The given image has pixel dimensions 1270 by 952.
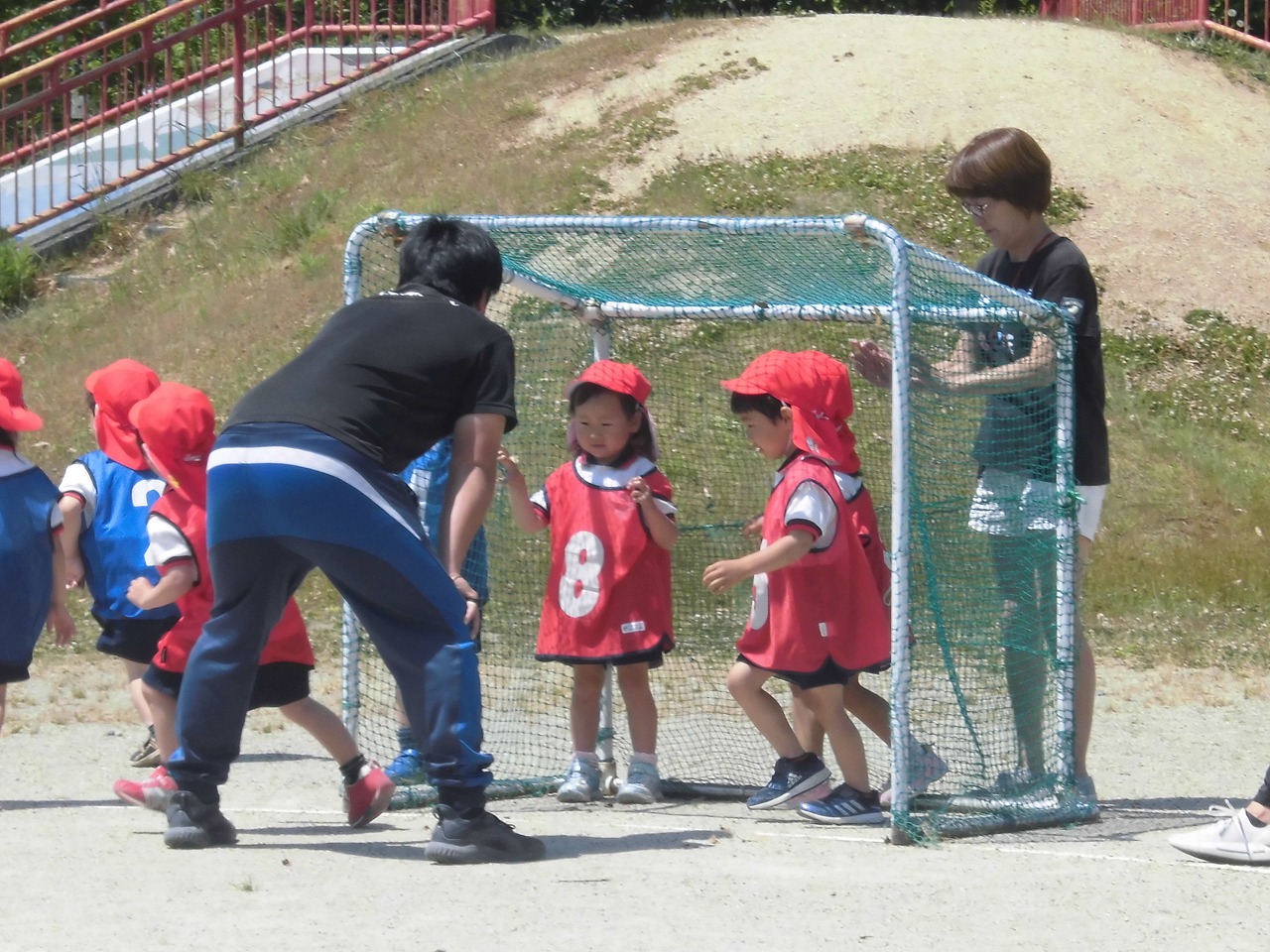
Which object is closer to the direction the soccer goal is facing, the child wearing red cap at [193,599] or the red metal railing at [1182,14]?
the child wearing red cap

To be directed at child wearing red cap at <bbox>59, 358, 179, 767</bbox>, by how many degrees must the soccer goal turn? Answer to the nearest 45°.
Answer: approximately 45° to its right

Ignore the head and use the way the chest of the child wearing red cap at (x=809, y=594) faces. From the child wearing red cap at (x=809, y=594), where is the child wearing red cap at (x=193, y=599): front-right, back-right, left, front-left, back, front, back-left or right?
front

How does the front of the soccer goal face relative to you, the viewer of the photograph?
facing the viewer and to the left of the viewer

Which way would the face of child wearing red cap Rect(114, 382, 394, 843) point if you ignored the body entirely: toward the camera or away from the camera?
away from the camera

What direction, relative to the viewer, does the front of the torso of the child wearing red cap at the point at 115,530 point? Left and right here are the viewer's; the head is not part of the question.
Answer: facing away from the viewer and to the left of the viewer

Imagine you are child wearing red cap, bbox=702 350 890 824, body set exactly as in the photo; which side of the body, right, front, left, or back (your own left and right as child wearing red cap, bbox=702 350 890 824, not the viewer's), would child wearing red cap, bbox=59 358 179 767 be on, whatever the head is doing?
front

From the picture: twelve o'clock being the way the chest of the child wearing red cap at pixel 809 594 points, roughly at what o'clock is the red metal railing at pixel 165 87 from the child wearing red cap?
The red metal railing is roughly at 2 o'clock from the child wearing red cap.

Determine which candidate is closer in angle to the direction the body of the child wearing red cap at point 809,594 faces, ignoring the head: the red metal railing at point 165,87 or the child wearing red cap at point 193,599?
the child wearing red cap

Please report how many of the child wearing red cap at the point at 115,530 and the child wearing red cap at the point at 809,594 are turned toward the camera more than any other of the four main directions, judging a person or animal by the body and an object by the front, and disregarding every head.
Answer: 0
